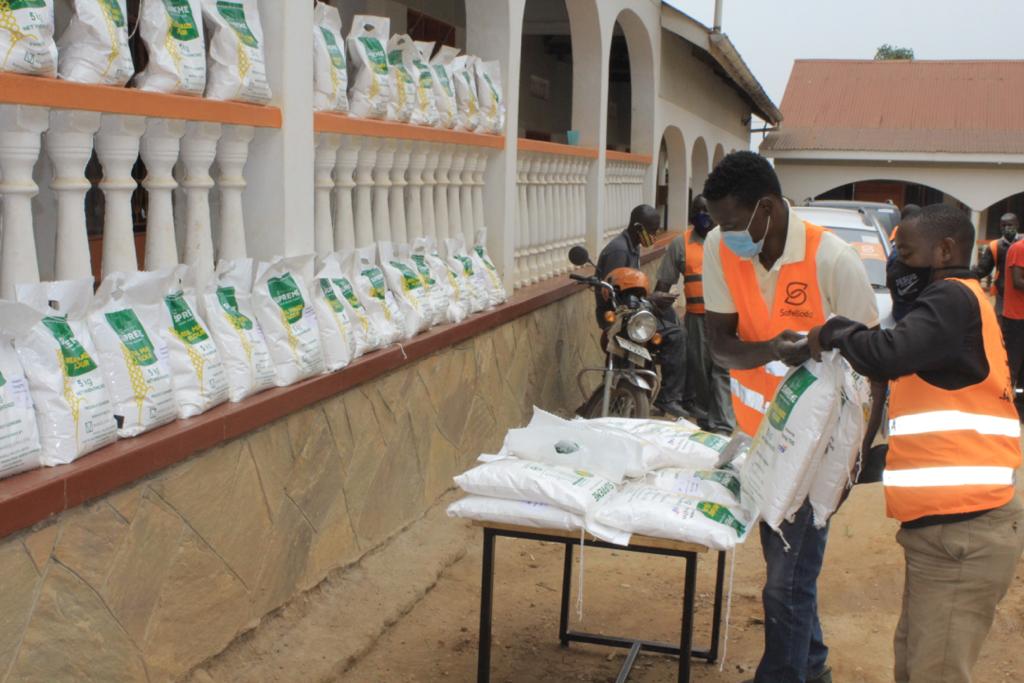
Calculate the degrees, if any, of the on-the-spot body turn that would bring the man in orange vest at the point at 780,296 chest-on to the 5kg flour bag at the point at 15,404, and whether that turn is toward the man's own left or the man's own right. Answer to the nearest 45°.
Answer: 0° — they already face it

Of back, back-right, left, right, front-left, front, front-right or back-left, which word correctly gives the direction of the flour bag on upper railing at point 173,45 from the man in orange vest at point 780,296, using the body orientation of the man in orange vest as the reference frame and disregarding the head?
front-right

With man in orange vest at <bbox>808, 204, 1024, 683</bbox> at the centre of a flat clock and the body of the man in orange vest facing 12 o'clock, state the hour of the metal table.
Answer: The metal table is roughly at 12 o'clock from the man in orange vest.

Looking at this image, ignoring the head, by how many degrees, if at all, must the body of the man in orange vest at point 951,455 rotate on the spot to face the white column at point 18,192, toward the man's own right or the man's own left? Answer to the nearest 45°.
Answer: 0° — they already face it

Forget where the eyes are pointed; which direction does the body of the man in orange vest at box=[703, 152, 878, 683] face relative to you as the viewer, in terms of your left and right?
facing the viewer and to the left of the viewer

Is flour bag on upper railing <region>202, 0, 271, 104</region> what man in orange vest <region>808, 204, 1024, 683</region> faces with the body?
yes

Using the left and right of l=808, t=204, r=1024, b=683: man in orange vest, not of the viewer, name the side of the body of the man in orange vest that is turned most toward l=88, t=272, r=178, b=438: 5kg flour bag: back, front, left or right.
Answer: front

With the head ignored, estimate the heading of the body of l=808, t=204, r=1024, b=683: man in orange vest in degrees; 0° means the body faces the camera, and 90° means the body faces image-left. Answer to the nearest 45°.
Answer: approximately 90°

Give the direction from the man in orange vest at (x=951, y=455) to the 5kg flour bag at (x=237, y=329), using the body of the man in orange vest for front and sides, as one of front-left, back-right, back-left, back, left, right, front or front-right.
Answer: front

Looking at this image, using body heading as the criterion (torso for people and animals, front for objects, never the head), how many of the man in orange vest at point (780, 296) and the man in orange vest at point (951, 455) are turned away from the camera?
0
